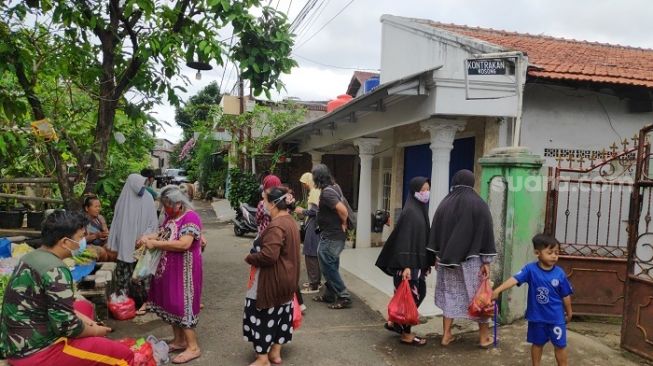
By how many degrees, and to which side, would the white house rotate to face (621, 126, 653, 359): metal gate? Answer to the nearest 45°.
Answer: approximately 90° to its left

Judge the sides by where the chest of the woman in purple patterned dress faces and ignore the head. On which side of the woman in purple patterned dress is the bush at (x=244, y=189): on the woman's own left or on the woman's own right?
on the woman's own right

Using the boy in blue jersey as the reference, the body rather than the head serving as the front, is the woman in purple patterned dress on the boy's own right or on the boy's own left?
on the boy's own right

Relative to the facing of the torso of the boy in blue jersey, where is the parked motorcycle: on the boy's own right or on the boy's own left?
on the boy's own right

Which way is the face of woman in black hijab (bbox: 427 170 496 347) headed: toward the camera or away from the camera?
away from the camera

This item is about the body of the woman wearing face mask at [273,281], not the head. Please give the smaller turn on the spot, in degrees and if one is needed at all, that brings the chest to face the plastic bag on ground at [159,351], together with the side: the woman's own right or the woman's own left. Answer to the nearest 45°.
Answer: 0° — they already face it

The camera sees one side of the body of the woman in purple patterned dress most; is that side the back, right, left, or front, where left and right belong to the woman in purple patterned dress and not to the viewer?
left

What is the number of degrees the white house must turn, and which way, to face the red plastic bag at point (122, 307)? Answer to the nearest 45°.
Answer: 0° — it already faces it
